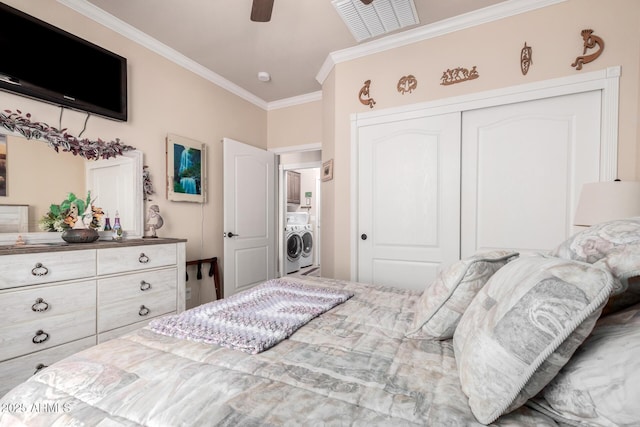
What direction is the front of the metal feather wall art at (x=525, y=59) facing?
toward the camera

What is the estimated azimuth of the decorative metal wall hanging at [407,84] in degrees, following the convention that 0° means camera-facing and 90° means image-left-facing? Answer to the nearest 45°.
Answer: approximately 0°

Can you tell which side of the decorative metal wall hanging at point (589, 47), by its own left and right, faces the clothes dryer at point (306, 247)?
right

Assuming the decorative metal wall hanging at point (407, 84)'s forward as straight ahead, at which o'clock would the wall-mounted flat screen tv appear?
The wall-mounted flat screen tv is roughly at 2 o'clock from the decorative metal wall hanging.

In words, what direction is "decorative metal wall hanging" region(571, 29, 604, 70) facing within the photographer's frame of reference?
facing the viewer

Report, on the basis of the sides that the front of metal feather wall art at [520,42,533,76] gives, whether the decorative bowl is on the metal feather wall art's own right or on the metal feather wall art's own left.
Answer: on the metal feather wall art's own right

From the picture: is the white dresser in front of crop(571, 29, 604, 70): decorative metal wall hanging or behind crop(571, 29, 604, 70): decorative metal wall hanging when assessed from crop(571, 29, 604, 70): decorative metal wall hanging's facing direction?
in front

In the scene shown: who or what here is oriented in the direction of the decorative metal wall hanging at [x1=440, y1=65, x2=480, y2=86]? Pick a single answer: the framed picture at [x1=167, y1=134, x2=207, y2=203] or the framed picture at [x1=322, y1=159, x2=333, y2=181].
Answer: the framed picture at [x1=167, y1=134, x2=207, y2=203]

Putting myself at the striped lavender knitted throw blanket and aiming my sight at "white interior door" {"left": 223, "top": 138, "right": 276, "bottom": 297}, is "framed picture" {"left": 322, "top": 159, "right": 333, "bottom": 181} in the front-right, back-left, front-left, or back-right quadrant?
front-right

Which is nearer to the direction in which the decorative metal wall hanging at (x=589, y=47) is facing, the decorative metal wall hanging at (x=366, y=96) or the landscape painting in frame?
the landscape painting in frame

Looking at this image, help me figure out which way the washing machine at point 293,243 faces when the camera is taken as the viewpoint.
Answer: facing the viewer and to the right of the viewer

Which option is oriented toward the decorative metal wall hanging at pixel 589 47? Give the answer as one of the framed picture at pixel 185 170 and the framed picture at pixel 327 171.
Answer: the framed picture at pixel 185 170

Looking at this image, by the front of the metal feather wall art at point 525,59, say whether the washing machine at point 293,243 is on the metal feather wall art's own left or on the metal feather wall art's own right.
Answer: on the metal feather wall art's own right

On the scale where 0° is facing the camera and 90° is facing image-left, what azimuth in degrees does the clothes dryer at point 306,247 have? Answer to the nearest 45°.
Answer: approximately 315°
